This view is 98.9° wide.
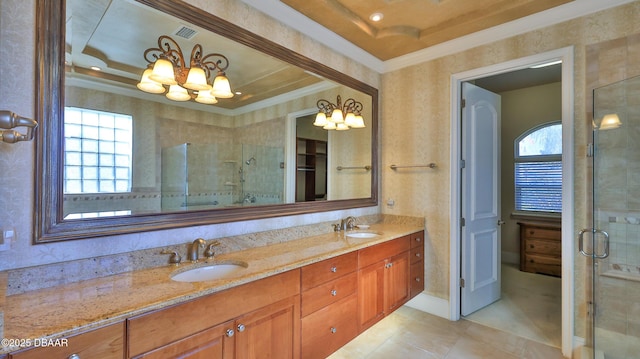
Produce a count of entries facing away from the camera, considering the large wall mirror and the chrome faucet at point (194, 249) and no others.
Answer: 0

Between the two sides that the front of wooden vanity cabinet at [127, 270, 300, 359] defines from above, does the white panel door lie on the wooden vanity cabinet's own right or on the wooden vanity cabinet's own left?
on the wooden vanity cabinet's own left

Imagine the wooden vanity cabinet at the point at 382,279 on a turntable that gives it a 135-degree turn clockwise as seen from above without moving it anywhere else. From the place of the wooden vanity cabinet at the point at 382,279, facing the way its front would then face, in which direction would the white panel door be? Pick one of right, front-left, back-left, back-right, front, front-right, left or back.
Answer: back-right

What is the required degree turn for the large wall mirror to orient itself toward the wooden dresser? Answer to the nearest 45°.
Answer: approximately 45° to its left

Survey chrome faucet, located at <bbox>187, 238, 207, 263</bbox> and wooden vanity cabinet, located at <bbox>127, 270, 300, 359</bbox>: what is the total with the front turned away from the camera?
0

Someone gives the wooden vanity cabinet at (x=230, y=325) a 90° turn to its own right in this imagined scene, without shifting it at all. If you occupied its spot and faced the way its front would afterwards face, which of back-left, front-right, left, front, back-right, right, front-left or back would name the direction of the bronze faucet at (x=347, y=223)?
back

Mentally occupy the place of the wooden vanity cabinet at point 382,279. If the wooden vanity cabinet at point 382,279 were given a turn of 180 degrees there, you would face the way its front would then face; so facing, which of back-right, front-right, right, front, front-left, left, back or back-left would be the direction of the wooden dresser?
right

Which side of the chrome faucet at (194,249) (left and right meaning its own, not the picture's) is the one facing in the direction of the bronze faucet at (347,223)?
left

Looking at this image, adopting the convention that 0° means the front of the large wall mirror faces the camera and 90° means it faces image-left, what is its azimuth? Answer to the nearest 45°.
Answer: approximately 315°

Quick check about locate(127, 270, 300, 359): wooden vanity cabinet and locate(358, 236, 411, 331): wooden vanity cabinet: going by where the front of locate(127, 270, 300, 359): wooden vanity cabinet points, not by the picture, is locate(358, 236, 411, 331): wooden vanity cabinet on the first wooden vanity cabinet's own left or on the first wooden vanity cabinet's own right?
on the first wooden vanity cabinet's own left

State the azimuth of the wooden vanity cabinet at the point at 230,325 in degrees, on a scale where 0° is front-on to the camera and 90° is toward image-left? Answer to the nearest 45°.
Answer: approximately 315°

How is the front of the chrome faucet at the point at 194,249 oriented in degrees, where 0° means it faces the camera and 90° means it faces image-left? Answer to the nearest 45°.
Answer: approximately 315°

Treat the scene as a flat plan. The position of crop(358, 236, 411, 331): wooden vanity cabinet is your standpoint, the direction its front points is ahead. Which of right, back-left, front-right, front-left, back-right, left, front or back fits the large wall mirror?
right
